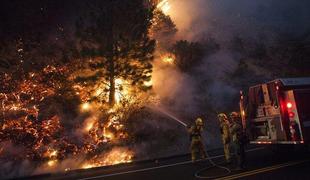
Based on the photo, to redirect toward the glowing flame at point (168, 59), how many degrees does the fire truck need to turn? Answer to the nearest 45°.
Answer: approximately 90° to its left

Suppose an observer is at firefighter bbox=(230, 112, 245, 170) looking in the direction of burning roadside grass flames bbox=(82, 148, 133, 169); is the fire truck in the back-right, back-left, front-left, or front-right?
back-right

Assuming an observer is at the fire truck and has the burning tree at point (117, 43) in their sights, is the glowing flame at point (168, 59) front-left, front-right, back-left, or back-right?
front-right

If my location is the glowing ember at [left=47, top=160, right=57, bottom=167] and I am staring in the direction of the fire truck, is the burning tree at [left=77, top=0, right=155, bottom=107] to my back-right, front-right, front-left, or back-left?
front-left

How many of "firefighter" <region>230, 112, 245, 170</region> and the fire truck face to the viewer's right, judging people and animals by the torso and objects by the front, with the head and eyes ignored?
0

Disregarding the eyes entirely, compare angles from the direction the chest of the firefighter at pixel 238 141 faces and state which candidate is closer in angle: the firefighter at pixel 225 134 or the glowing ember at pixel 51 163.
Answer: the glowing ember

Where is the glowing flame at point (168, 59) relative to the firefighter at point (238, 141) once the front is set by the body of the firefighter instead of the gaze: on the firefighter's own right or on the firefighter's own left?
on the firefighter's own right

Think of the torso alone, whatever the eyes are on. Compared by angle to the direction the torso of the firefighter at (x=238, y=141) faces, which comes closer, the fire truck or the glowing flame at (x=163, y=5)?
the glowing flame

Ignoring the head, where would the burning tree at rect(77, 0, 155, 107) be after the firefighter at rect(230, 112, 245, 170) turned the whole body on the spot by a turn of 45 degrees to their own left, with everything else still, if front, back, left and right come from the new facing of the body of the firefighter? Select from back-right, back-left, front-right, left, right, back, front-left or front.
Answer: right

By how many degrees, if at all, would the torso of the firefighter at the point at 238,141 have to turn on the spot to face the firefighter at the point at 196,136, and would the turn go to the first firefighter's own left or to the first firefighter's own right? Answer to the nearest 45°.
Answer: approximately 45° to the first firefighter's own right

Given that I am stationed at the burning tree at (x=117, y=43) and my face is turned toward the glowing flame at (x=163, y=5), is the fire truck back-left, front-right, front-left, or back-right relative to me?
back-right

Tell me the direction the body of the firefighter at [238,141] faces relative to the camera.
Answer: to the viewer's left
